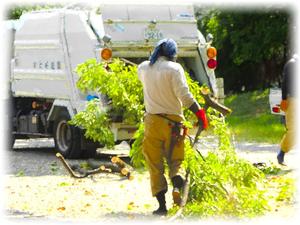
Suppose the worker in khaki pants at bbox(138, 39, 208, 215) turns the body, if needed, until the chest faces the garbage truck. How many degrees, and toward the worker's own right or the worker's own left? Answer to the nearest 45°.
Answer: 0° — they already face it

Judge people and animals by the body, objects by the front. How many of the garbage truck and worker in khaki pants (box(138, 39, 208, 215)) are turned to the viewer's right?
0

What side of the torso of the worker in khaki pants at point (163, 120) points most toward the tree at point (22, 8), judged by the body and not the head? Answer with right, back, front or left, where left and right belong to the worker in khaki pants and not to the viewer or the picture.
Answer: front

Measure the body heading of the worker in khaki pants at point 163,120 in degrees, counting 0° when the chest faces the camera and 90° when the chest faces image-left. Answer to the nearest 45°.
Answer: approximately 180°

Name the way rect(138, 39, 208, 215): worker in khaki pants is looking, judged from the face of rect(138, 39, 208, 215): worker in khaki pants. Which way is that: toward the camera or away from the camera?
away from the camera

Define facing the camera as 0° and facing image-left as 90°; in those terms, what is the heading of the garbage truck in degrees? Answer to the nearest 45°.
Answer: approximately 135°

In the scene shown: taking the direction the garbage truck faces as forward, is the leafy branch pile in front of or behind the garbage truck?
behind
